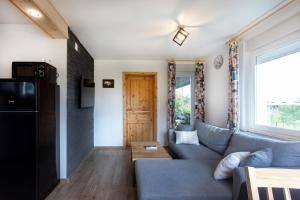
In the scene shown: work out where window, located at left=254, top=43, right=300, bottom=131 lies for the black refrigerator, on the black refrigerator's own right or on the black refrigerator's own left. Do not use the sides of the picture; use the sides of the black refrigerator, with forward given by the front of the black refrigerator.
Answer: on the black refrigerator's own left

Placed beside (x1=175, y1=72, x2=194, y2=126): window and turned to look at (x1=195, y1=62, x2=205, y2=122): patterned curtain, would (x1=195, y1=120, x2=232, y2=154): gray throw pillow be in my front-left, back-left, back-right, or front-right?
front-right

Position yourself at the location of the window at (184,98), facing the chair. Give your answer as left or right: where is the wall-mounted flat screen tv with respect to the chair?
right

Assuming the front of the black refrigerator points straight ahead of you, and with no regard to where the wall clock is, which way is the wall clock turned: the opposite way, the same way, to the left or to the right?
to the right

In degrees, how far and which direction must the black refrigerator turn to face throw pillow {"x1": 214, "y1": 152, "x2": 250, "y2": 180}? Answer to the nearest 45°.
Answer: approximately 45° to its left

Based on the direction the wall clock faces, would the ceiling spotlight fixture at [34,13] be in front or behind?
in front

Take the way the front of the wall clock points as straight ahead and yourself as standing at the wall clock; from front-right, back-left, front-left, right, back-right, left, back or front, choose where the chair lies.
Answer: front-left
